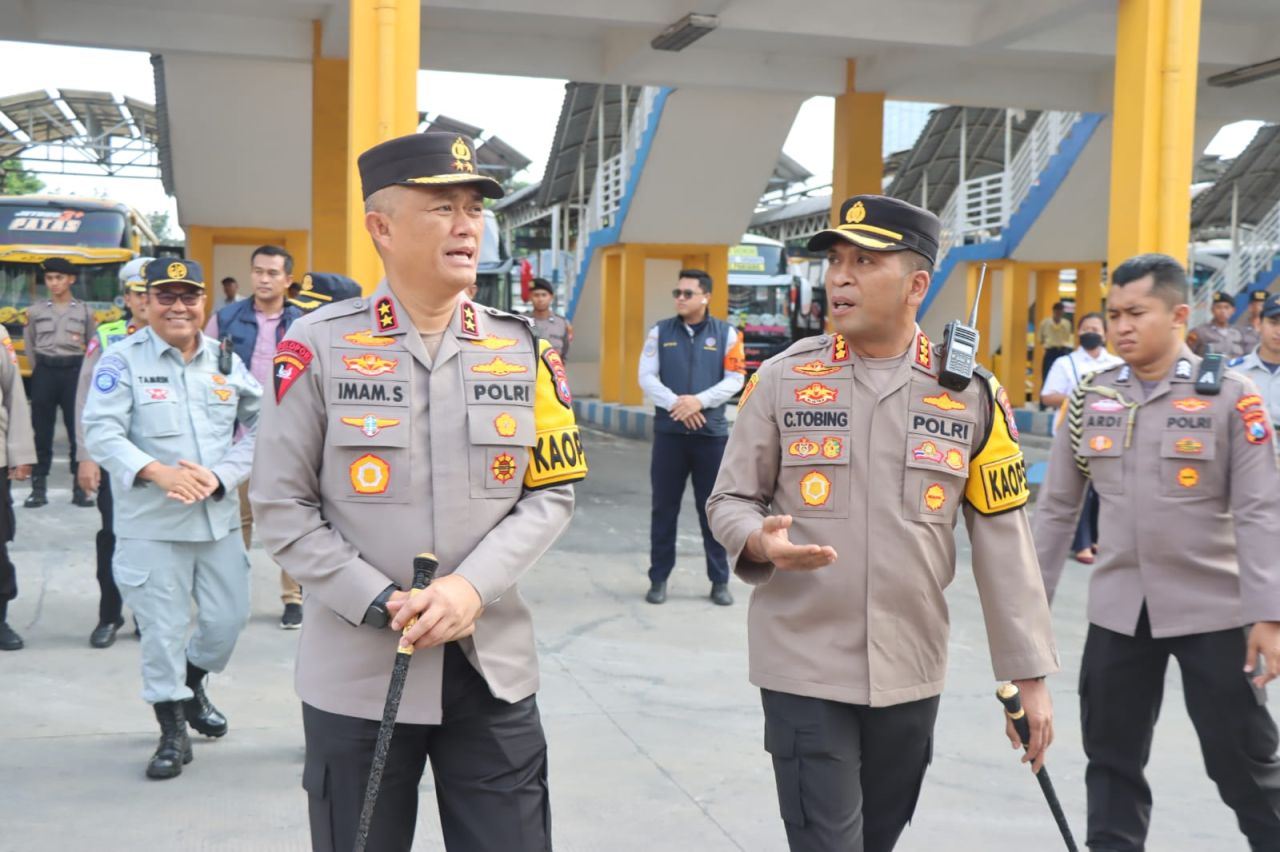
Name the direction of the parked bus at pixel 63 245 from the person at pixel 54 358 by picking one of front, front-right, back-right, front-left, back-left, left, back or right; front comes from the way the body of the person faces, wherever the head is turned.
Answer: back

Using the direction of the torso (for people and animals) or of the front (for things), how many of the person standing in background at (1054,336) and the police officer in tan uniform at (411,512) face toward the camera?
2

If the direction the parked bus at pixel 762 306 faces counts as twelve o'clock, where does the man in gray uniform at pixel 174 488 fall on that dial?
The man in gray uniform is roughly at 12 o'clock from the parked bus.

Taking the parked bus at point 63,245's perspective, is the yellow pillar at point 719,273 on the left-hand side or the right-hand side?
on its left

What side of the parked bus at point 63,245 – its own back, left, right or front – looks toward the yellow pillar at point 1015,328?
left

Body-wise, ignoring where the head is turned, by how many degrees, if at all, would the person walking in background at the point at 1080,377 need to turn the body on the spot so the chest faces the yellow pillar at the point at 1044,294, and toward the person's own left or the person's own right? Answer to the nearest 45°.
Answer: approximately 180°

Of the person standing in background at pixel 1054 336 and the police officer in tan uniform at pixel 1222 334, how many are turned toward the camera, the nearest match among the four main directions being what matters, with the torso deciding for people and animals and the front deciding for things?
2

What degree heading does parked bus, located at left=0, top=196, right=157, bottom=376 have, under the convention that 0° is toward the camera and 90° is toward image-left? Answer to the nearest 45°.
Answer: approximately 0°

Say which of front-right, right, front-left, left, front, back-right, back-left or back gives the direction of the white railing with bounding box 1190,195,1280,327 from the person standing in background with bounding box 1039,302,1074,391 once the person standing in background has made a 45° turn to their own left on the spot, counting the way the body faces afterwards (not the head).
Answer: left

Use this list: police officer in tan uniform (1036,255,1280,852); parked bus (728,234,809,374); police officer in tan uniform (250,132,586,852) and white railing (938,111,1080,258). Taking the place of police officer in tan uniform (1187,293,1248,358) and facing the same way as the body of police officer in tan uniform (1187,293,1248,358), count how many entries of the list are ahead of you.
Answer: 2

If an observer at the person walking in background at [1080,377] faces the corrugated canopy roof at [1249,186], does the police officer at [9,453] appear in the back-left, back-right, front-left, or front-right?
back-left

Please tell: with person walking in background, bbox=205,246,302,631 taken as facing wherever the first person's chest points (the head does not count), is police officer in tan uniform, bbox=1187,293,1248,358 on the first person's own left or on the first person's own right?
on the first person's own left

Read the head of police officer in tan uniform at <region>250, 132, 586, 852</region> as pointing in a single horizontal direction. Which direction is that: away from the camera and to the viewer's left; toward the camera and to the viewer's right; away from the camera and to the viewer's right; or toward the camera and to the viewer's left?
toward the camera and to the viewer's right

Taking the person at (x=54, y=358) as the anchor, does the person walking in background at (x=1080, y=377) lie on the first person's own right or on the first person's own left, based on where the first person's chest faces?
on the first person's own left
